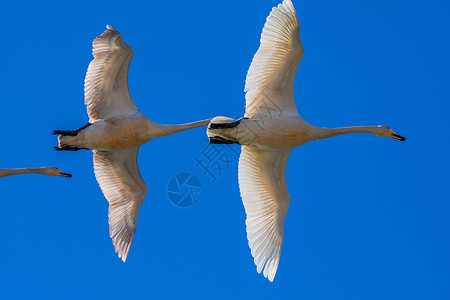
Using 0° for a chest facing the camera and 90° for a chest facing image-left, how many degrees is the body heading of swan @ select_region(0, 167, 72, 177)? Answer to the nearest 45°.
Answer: approximately 270°
